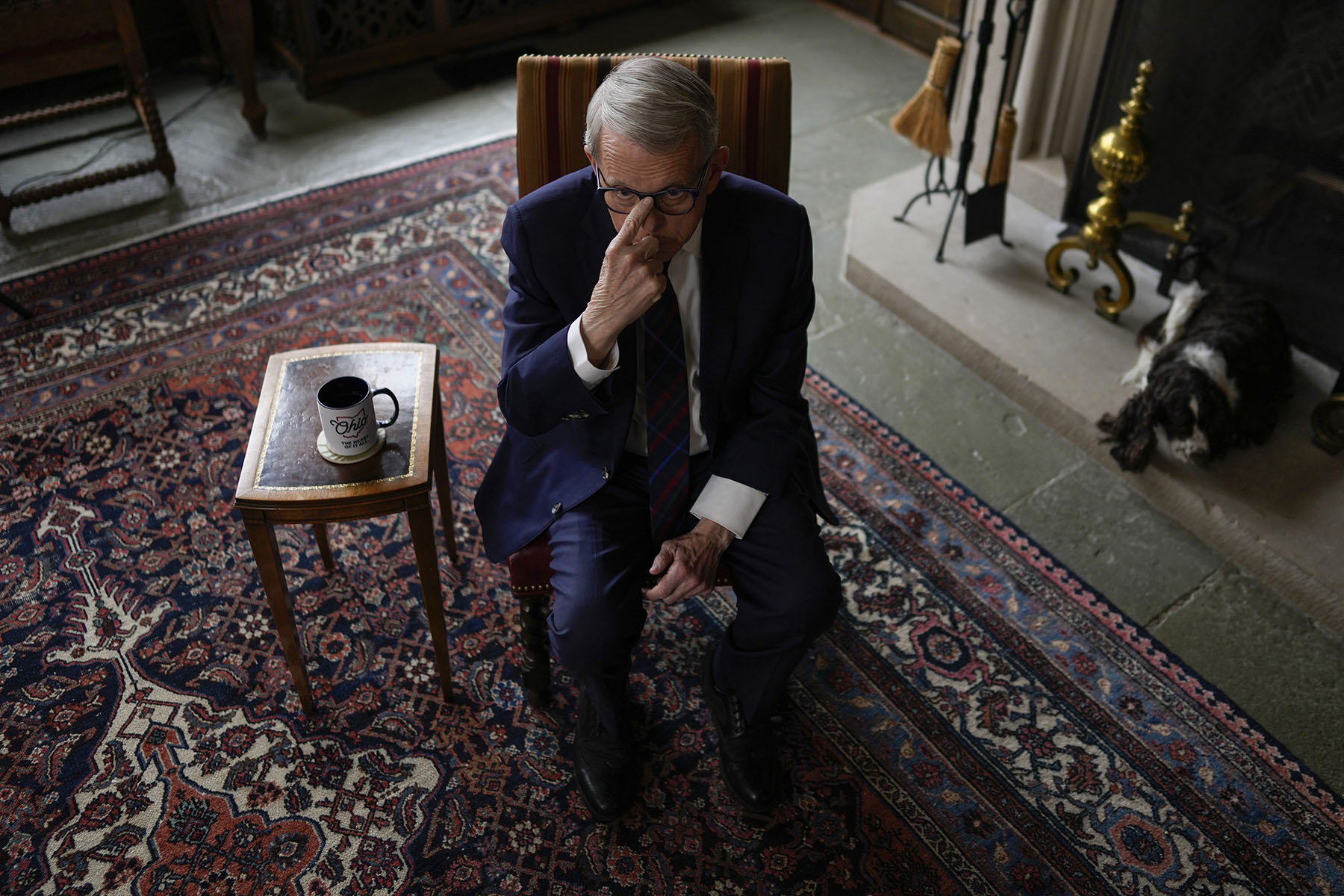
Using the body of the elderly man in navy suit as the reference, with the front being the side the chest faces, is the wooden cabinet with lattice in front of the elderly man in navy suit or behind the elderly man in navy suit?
behind

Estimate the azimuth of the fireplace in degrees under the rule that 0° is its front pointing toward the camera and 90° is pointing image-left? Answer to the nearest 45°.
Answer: approximately 45°

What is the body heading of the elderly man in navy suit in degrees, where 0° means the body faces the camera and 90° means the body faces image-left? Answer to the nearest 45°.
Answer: approximately 0°

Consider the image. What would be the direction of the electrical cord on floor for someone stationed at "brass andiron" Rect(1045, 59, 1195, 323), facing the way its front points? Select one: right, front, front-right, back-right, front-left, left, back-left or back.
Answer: front-right

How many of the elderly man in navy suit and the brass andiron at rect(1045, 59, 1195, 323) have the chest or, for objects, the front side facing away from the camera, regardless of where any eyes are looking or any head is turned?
0

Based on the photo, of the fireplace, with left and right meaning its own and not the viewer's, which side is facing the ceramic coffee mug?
front

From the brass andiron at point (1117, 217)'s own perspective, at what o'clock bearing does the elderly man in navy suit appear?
The elderly man in navy suit is roughly at 11 o'clock from the brass andiron.

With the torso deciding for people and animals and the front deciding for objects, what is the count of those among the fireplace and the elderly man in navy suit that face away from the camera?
0

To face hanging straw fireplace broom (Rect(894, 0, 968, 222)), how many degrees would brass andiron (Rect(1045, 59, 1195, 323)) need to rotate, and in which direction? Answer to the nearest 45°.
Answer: approximately 90° to its right
